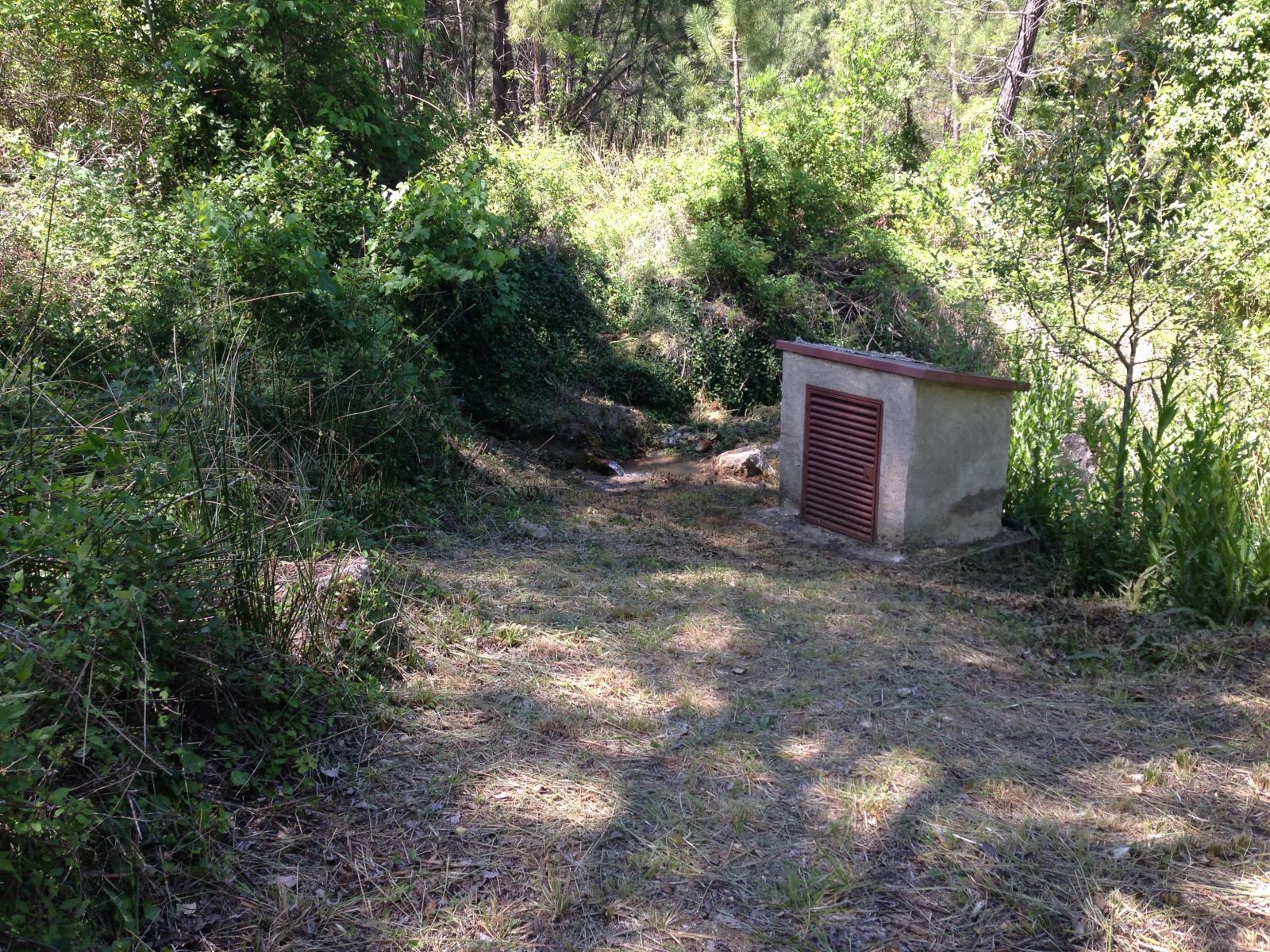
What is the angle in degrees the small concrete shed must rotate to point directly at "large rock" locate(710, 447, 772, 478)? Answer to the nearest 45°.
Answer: approximately 90° to its right

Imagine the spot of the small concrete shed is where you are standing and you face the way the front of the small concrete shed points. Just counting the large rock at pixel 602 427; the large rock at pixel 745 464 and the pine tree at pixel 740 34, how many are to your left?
0

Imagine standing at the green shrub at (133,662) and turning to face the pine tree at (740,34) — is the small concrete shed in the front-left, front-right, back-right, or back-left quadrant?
front-right

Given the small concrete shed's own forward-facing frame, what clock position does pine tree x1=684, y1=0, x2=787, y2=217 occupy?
The pine tree is roughly at 4 o'clock from the small concrete shed.

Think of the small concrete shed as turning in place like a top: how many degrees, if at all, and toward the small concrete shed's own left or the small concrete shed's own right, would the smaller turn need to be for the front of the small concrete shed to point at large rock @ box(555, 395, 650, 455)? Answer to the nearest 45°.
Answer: approximately 90° to the small concrete shed's own right

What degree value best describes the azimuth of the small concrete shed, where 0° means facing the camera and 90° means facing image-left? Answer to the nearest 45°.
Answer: approximately 45°

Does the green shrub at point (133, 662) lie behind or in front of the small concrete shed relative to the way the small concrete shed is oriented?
in front

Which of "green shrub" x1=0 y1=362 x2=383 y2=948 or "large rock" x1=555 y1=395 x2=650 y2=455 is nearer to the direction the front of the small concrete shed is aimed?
the green shrub
